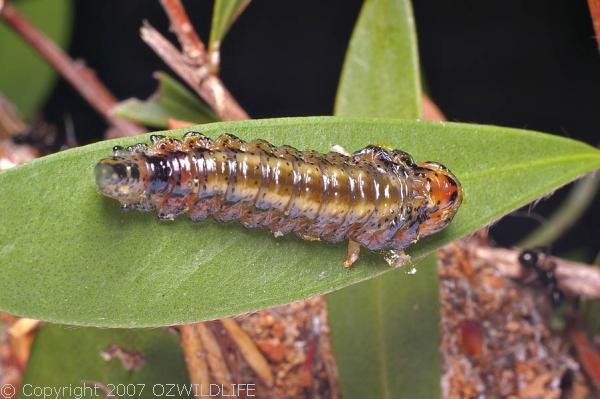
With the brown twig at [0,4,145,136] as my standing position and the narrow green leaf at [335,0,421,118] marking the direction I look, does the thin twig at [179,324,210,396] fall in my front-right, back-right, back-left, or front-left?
front-right

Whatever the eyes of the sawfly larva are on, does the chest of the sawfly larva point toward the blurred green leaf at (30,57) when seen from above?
no

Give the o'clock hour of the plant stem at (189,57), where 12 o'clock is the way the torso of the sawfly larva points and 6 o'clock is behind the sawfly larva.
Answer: The plant stem is roughly at 8 o'clock from the sawfly larva.

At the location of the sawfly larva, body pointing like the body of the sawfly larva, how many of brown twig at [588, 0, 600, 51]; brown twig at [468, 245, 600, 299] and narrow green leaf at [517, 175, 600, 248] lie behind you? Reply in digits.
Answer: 0

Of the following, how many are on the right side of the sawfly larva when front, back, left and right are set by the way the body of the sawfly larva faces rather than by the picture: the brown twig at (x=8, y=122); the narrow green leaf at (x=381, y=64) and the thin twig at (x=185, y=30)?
0

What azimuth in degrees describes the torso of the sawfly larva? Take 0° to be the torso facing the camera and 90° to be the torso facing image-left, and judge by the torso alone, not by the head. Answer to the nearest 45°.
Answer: approximately 270°

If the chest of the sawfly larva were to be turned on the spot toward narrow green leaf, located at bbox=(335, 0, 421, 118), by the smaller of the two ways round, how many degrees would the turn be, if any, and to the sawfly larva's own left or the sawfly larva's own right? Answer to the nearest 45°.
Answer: approximately 45° to the sawfly larva's own left
